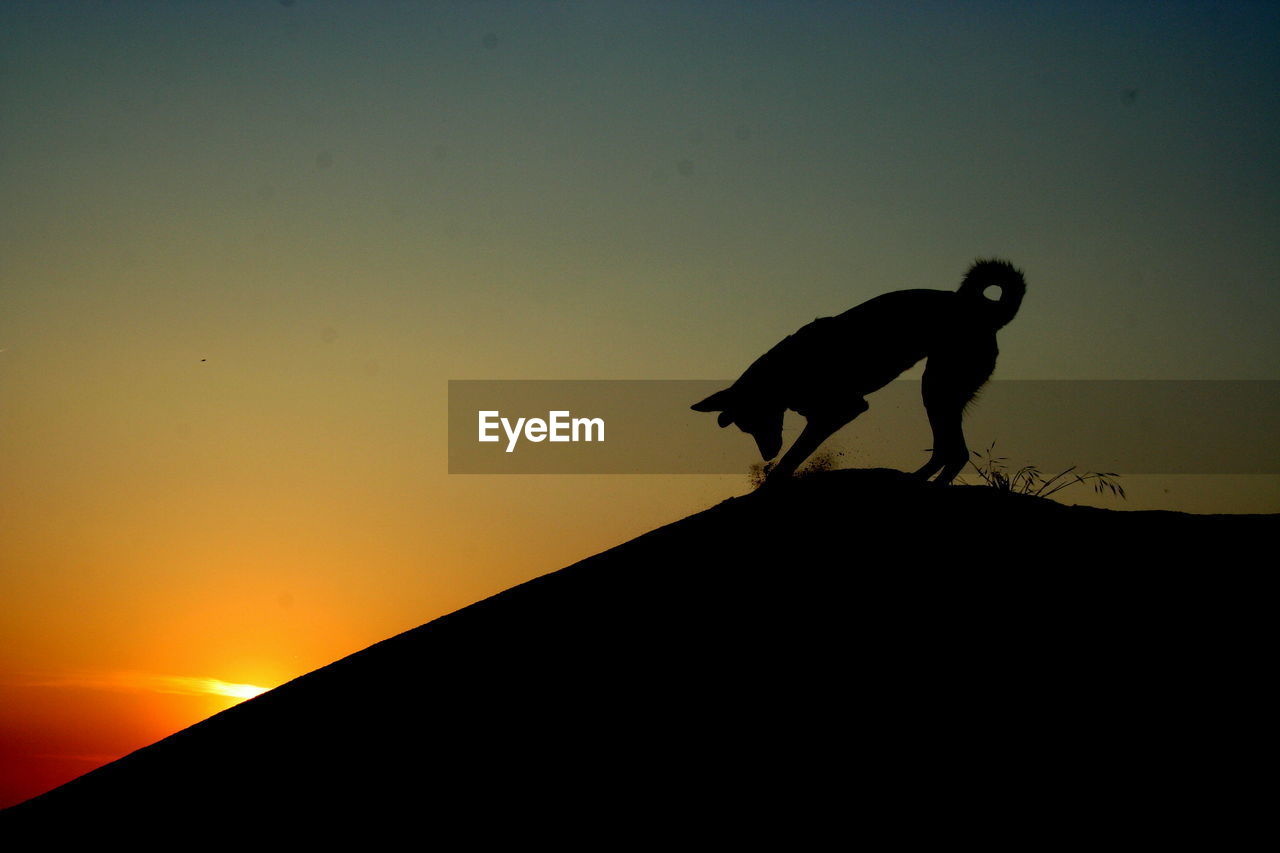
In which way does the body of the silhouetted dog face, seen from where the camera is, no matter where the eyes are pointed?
to the viewer's left
